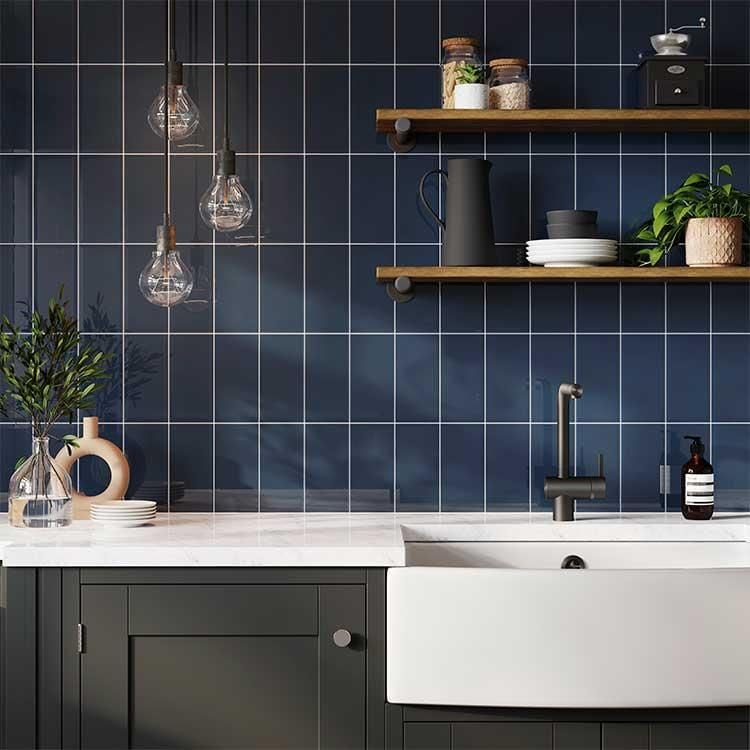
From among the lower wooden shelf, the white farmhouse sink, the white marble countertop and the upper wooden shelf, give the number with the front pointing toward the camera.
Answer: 4

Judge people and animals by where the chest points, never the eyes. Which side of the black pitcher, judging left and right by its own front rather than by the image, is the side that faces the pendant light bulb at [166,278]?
back

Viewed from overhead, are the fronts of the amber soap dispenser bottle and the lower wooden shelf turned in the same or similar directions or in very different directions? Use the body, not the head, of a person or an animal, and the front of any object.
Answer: same or similar directions

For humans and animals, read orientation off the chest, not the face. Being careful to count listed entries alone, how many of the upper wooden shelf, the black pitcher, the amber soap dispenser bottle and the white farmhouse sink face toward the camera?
3

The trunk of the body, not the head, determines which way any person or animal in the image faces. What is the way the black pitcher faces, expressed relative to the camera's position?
facing to the right of the viewer

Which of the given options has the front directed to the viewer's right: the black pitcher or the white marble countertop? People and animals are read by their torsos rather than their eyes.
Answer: the black pitcher

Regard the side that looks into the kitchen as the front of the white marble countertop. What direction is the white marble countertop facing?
toward the camera

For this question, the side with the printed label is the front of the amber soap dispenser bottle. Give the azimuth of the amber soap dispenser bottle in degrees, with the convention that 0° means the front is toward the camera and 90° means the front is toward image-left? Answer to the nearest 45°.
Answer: approximately 0°

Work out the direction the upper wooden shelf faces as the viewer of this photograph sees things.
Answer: facing the viewer

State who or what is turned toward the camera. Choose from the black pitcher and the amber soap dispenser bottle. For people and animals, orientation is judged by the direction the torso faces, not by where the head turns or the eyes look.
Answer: the amber soap dispenser bottle

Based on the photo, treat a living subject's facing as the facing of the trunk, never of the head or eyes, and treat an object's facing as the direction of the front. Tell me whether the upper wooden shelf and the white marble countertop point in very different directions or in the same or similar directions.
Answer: same or similar directions

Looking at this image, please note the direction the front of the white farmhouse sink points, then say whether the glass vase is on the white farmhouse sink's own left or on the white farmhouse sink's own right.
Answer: on the white farmhouse sink's own right
